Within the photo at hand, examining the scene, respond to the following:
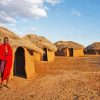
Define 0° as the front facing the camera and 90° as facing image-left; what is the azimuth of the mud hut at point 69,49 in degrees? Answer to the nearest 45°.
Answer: approximately 0°

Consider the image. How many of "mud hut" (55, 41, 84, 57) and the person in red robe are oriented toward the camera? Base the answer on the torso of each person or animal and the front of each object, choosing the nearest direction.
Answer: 2

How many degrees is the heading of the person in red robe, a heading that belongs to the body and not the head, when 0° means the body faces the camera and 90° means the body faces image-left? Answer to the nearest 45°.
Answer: approximately 0°
